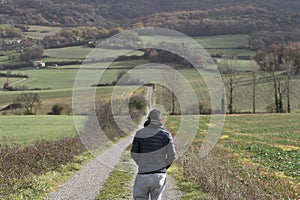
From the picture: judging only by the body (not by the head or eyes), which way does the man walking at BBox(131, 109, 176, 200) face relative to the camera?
away from the camera

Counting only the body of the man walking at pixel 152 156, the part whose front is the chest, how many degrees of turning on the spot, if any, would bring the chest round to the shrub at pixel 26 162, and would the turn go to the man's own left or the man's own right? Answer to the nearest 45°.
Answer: approximately 45° to the man's own left
